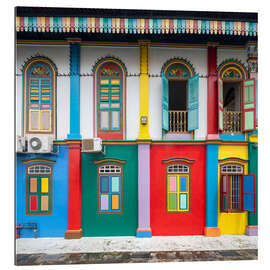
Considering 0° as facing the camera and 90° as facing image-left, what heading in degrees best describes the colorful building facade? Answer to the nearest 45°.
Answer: approximately 0°

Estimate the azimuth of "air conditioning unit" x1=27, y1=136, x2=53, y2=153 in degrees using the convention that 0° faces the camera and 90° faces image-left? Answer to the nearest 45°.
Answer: approximately 0°
